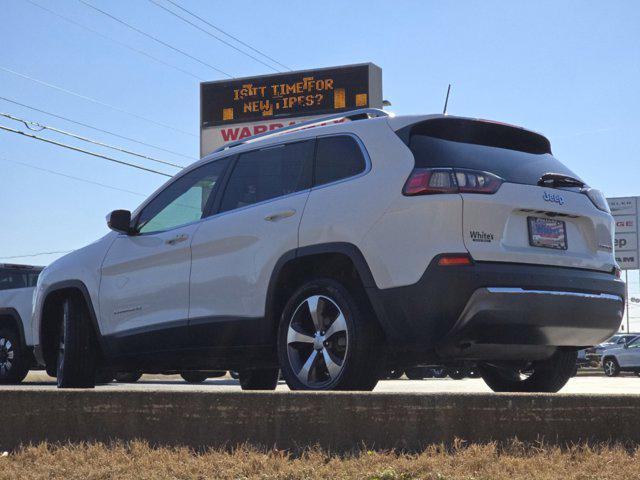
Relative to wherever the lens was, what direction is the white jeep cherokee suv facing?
facing away from the viewer and to the left of the viewer

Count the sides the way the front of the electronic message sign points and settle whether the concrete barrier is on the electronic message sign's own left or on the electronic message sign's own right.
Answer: on the electronic message sign's own left

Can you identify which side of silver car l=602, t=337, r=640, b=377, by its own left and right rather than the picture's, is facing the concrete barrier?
left

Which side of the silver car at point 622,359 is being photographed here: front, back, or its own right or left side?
left

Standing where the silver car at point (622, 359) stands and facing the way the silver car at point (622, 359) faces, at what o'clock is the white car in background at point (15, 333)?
The white car in background is roughly at 10 o'clock from the silver car.

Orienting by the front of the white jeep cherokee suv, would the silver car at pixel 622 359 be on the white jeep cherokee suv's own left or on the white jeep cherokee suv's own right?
on the white jeep cherokee suv's own right

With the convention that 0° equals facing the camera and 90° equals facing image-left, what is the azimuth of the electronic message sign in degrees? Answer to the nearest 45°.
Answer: approximately 45°
